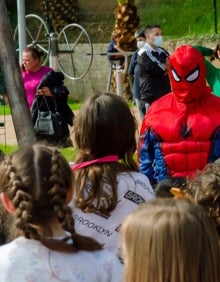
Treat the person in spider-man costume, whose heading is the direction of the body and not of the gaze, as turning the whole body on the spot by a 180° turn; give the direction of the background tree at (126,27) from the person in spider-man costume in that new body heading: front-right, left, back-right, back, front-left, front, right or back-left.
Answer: front

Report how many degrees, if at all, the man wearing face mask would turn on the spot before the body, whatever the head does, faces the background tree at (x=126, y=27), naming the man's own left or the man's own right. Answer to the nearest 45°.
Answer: approximately 135° to the man's own left

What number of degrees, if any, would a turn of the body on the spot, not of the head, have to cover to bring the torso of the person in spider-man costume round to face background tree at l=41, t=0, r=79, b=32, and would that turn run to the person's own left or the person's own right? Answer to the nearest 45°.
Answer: approximately 180°

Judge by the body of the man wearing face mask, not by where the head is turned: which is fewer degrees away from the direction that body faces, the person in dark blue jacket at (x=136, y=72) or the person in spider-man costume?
the person in spider-man costume

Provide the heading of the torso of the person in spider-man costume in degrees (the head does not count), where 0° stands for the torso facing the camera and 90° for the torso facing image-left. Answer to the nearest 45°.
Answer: approximately 0°

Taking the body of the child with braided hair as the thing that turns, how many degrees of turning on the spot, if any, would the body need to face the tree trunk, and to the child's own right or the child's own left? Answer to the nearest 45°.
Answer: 0° — they already face it

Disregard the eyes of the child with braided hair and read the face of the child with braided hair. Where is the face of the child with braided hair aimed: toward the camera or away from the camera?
away from the camera

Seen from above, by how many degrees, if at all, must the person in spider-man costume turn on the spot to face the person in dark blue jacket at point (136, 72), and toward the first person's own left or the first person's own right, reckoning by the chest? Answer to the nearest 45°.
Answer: approximately 180°

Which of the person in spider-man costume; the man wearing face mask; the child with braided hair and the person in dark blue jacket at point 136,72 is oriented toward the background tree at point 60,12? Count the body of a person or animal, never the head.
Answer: the child with braided hair

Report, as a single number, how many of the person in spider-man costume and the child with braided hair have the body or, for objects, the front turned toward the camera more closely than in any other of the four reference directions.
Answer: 1

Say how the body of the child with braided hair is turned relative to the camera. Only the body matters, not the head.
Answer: away from the camera

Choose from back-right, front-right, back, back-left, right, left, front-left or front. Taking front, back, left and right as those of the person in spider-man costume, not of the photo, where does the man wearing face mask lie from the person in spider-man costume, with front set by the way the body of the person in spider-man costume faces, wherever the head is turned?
back
